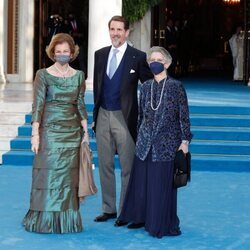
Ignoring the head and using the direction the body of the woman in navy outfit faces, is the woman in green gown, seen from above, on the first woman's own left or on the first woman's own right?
on the first woman's own right

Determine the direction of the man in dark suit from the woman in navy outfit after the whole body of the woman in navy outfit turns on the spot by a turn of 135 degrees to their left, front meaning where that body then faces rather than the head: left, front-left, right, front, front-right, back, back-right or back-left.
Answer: back-left

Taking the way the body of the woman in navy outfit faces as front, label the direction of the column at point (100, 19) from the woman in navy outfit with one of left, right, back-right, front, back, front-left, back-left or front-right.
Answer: back-right

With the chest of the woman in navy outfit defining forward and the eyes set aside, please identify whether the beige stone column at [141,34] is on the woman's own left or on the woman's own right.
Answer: on the woman's own right

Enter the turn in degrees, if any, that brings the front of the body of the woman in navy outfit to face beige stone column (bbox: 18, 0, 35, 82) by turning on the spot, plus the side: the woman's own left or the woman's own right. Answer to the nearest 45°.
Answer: approximately 135° to the woman's own right

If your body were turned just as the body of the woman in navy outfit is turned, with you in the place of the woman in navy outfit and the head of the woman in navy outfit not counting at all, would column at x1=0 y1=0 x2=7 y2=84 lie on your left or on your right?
on your right

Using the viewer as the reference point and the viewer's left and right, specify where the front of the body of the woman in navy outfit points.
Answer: facing the viewer and to the left of the viewer

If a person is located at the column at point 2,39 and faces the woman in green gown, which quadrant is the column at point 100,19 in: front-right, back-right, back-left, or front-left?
front-left

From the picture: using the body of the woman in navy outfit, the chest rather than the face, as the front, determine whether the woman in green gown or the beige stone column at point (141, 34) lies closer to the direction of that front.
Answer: the woman in green gown
